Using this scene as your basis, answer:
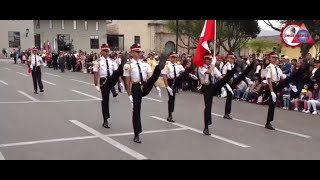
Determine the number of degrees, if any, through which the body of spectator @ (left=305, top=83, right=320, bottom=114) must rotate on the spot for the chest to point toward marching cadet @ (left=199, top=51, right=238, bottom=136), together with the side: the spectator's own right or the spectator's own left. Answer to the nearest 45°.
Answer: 0° — they already face them

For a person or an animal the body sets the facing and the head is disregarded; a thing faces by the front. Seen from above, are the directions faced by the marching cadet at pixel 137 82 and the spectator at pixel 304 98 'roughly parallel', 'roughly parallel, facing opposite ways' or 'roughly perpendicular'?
roughly perpendicular

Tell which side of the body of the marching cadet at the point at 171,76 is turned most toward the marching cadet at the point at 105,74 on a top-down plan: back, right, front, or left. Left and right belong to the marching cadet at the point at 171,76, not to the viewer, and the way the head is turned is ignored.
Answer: right

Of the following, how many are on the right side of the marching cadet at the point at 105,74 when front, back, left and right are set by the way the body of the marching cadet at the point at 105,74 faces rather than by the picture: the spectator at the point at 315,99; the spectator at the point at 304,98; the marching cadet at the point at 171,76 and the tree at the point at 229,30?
0

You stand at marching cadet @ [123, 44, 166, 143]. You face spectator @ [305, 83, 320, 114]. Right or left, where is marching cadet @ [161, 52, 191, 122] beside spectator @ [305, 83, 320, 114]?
left

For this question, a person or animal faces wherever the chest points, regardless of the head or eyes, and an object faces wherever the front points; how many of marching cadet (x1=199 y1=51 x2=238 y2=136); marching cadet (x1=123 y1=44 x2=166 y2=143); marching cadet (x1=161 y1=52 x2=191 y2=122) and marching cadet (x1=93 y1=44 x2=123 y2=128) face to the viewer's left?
0

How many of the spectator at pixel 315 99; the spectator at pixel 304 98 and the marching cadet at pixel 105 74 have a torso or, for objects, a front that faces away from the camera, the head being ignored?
0

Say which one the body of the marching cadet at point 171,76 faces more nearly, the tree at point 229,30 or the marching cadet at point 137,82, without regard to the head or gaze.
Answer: the marching cadet

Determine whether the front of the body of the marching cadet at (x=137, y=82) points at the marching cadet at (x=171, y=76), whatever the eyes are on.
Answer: no

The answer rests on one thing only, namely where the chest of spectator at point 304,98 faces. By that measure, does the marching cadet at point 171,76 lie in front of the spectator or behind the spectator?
in front

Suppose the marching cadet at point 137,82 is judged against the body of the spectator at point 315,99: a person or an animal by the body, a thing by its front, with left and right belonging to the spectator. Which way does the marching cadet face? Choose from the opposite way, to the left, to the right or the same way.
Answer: to the left

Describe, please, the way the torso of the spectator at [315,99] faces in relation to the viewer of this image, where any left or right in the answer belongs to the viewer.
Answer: facing the viewer and to the left of the viewer

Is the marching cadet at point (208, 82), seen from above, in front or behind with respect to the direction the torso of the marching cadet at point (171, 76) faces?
in front

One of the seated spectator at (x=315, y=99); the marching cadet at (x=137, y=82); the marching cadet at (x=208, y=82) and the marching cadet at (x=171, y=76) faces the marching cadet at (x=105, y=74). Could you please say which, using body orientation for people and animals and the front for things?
the seated spectator

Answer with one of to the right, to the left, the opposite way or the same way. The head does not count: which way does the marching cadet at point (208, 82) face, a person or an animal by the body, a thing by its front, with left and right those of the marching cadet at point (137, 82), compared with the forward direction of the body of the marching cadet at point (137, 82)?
the same way

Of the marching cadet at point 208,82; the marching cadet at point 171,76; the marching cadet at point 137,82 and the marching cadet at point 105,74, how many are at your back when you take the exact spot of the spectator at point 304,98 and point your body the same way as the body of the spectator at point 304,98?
0

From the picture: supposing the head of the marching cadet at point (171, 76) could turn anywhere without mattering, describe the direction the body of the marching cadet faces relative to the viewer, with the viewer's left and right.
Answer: facing the viewer and to the right of the viewer
